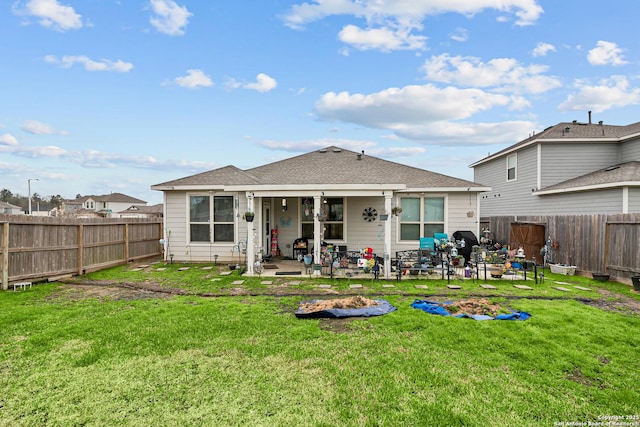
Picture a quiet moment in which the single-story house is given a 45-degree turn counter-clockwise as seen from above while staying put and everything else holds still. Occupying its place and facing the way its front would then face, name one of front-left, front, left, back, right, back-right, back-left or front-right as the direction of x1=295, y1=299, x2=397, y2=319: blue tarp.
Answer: back-left

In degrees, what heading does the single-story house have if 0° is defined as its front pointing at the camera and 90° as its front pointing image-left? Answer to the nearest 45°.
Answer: approximately 180°

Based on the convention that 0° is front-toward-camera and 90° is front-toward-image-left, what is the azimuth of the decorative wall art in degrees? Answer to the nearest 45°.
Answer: approximately 0°

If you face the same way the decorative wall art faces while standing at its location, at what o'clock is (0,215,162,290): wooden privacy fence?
The wooden privacy fence is roughly at 2 o'clock from the decorative wall art.

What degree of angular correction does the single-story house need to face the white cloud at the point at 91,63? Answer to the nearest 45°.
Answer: approximately 90° to its left
